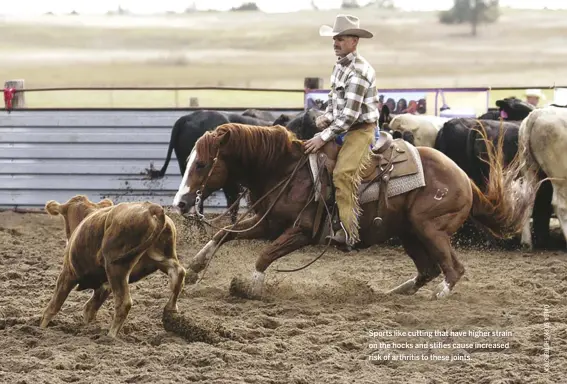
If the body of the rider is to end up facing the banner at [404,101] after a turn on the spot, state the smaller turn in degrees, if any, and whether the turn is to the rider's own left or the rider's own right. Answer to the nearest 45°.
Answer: approximately 90° to the rider's own right

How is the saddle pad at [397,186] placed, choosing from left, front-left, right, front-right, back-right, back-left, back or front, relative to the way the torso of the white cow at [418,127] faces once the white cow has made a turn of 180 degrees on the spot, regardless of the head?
right

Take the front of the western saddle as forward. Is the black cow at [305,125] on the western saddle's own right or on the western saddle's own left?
on the western saddle's own right

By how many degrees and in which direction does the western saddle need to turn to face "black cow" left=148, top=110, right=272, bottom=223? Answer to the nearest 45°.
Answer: approximately 45° to its right

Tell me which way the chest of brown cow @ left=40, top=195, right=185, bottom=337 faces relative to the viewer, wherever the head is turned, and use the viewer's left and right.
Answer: facing away from the viewer and to the left of the viewer

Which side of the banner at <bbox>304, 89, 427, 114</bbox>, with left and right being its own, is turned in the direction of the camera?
front

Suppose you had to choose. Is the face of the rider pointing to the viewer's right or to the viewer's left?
to the viewer's left

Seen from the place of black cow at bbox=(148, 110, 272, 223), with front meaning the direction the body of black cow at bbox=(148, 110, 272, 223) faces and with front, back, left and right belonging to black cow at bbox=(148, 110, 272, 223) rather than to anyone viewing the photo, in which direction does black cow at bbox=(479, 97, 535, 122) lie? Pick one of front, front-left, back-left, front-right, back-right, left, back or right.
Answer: front

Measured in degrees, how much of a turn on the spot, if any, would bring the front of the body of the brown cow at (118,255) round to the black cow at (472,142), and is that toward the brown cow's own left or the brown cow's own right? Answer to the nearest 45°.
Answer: approximately 90° to the brown cow's own right

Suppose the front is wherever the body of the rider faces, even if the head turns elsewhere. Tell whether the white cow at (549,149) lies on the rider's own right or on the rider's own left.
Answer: on the rider's own right

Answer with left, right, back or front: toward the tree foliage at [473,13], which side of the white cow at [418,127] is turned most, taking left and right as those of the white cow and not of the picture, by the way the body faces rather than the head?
right

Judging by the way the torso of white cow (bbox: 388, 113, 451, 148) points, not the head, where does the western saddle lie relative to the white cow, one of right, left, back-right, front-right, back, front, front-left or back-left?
left

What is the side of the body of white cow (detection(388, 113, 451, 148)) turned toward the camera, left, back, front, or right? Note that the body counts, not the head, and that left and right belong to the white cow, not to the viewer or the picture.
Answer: left

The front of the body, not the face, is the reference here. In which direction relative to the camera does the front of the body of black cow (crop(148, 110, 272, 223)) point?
to the viewer's right

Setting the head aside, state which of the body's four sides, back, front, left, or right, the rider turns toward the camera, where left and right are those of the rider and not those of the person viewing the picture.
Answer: left
